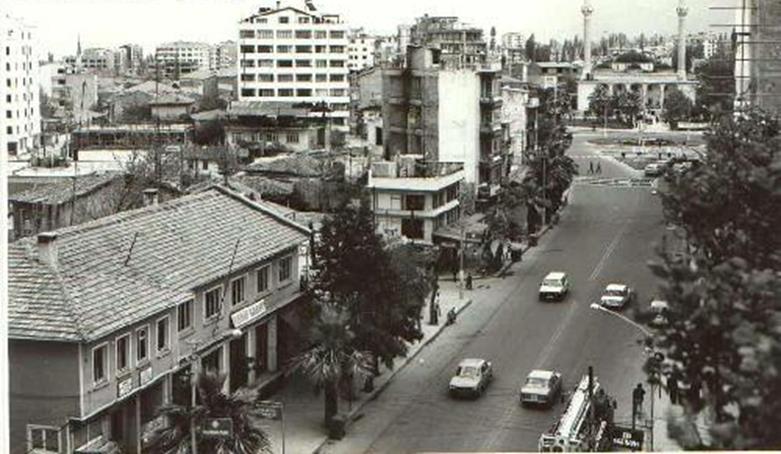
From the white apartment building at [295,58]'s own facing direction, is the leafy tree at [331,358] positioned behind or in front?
in front

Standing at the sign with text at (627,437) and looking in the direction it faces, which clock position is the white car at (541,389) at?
The white car is roughly at 5 o'clock from the sign with text.

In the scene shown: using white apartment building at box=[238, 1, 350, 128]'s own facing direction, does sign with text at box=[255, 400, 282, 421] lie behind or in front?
in front

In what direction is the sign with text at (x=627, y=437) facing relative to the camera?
toward the camera

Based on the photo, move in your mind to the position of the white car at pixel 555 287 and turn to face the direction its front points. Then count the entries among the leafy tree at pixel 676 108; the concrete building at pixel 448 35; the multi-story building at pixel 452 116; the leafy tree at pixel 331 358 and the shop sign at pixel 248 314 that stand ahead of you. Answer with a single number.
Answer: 2

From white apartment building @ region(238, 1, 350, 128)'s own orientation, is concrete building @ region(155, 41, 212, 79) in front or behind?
behind

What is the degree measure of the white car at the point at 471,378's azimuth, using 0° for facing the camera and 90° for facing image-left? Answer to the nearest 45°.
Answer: approximately 45°

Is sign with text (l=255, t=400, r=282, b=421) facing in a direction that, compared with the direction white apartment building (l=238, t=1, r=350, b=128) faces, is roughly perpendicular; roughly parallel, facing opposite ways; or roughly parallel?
roughly parallel

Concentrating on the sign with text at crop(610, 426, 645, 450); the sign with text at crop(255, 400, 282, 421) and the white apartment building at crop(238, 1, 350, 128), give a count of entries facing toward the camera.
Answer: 3

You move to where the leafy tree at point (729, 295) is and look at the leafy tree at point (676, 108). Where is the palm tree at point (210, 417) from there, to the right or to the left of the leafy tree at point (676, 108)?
left

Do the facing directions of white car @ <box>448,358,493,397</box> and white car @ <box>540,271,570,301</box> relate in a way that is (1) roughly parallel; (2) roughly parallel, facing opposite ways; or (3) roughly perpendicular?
roughly parallel

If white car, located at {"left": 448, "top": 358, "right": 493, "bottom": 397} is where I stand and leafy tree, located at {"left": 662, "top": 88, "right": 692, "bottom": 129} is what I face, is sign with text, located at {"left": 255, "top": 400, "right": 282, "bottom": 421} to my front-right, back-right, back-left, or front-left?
back-left

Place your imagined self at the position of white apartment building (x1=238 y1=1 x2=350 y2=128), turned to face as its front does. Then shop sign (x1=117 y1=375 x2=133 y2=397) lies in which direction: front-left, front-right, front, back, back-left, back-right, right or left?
front

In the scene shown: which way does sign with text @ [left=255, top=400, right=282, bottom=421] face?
toward the camera

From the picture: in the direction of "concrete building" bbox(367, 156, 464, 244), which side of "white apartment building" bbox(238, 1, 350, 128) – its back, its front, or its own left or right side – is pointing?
front
